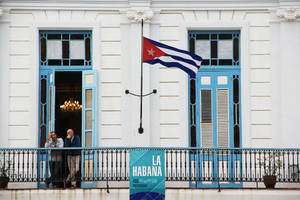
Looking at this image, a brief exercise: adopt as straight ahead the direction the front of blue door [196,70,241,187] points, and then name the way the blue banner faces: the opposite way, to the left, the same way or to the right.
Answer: the same way

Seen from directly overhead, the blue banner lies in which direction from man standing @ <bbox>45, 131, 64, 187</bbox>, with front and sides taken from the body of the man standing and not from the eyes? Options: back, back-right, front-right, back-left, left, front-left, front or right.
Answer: front-left

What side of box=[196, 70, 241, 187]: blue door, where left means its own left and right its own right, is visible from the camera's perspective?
front

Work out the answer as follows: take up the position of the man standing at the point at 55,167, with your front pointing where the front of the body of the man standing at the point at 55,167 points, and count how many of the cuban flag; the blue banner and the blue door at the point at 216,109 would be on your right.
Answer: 0

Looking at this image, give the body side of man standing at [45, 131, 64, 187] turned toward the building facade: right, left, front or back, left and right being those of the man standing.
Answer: left

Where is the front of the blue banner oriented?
toward the camera

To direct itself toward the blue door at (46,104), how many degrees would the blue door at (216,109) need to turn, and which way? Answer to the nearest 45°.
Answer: approximately 90° to its right

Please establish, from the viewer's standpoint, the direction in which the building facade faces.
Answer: facing the viewer

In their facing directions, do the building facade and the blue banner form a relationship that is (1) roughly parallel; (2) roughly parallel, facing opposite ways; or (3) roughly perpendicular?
roughly parallel
